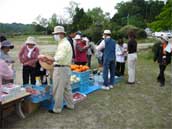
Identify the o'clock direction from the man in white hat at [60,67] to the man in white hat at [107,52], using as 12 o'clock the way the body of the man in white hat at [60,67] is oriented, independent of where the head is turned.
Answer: the man in white hat at [107,52] is roughly at 4 o'clock from the man in white hat at [60,67].

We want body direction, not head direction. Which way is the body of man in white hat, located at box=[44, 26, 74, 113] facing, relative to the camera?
to the viewer's left

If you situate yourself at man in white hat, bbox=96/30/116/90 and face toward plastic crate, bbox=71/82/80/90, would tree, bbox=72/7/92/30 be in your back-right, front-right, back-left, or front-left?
back-right
